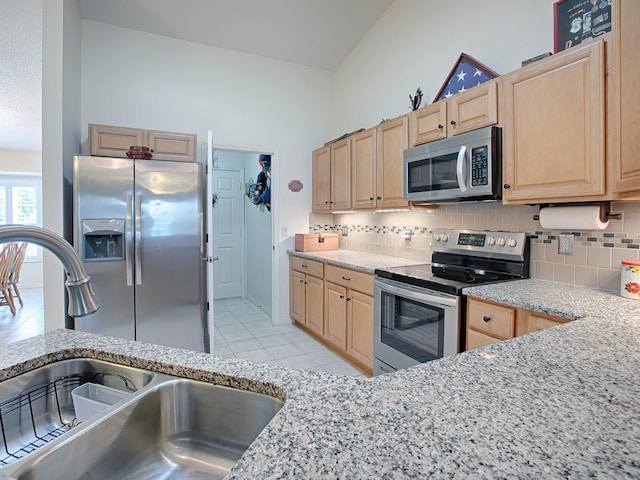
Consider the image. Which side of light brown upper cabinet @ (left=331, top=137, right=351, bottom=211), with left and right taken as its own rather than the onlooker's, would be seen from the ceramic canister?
left

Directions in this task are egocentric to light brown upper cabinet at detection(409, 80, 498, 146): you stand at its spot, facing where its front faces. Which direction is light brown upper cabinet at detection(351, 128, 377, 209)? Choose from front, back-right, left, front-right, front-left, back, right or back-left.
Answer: right

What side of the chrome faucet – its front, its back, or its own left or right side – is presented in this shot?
right

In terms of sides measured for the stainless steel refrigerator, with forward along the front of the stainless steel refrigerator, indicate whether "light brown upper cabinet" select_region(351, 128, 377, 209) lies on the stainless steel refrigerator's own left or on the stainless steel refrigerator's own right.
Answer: on the stainless steel refrigerator's own left

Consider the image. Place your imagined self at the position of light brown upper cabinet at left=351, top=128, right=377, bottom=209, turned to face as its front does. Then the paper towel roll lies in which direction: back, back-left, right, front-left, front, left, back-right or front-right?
left

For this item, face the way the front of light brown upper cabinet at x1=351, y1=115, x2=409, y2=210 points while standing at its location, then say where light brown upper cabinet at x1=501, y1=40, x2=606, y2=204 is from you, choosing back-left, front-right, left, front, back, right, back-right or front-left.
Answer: left

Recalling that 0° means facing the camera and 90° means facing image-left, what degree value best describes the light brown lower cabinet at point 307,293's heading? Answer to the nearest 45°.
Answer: approximately 45°

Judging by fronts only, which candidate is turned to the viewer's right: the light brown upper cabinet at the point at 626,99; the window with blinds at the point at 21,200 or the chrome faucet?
the chrome faucet

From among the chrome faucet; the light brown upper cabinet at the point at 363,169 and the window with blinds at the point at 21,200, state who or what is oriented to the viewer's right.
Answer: the chrome faucet

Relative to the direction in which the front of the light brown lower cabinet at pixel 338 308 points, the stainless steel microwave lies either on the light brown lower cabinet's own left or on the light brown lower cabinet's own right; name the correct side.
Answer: on the light brown lower cabinet's own left

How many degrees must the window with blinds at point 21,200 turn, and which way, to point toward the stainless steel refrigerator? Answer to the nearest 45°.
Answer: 0° — it already faces it
